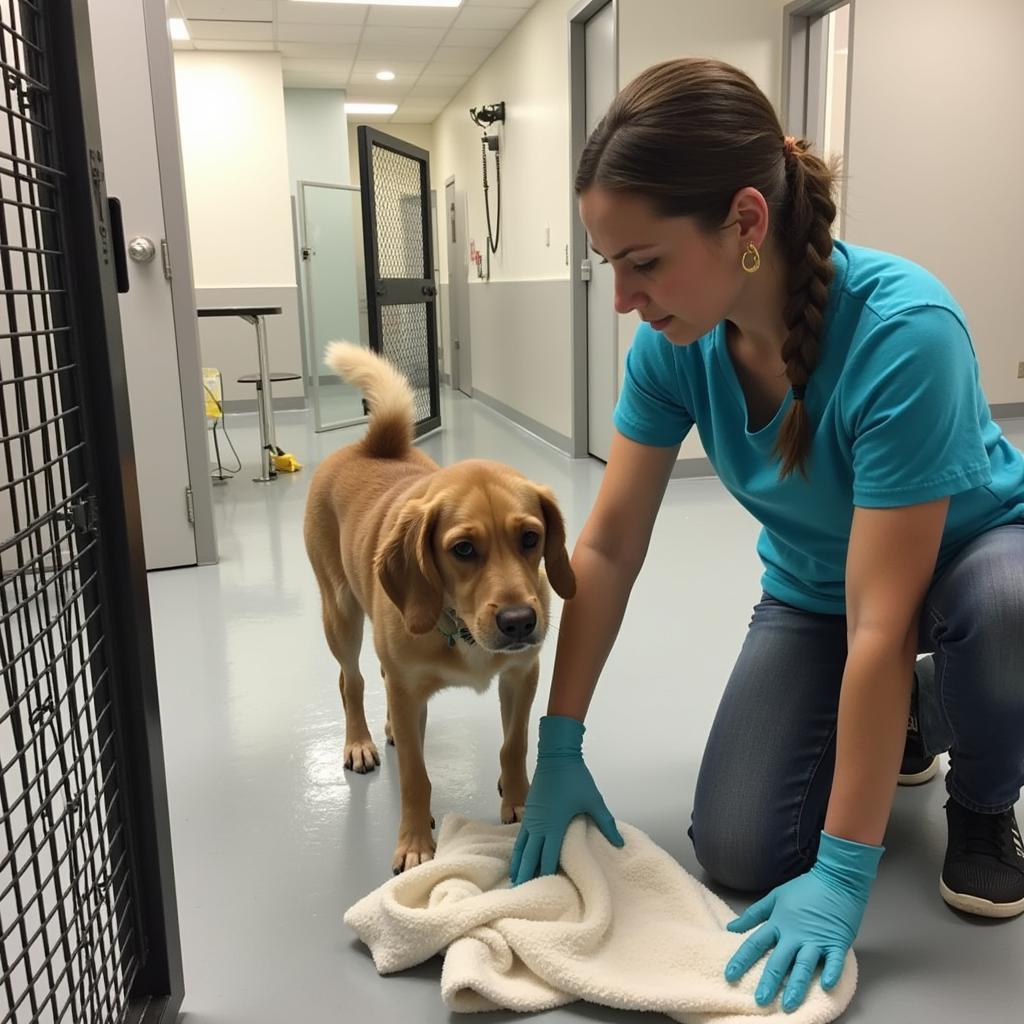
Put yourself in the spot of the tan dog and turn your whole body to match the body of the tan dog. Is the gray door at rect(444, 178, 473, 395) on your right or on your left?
on your left

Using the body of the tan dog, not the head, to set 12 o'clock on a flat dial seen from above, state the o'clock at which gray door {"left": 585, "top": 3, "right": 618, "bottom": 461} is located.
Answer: The gray door is roughly at 8 o'clock from the tan dog.

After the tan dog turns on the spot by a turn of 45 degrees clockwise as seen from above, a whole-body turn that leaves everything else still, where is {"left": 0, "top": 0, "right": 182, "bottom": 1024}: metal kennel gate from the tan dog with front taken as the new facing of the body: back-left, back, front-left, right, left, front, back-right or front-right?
front-right

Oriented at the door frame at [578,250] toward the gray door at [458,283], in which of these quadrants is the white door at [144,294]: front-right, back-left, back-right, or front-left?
back-left

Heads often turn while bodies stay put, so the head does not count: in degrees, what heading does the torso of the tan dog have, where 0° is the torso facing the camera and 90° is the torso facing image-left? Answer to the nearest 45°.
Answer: approximately 315°

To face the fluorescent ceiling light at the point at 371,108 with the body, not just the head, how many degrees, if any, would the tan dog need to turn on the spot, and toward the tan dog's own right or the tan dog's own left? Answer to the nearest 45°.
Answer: approximately 135° to the tan dog's own left

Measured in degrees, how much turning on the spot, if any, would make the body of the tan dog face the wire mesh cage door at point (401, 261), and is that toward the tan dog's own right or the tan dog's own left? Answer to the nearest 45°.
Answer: approximately 135° to the tan dog's own left

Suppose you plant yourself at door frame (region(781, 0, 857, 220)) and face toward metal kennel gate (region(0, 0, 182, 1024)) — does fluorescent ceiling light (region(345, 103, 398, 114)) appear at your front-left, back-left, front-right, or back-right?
back-right

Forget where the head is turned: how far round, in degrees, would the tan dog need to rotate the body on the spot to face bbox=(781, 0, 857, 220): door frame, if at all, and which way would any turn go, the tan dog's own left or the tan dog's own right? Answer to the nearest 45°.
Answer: approximately 90° to the tan dog's own left

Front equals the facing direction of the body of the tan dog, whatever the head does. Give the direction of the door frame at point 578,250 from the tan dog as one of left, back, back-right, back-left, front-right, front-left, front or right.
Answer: back-left
